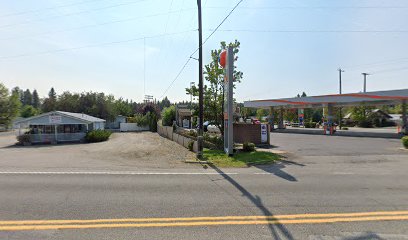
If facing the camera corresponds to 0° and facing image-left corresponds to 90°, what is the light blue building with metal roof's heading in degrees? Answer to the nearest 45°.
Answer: approximately 0°

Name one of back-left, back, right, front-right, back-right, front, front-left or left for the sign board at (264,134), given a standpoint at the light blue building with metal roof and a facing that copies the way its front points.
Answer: front-left

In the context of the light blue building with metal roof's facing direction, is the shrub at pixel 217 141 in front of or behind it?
in front

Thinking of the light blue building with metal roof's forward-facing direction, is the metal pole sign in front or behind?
in front
